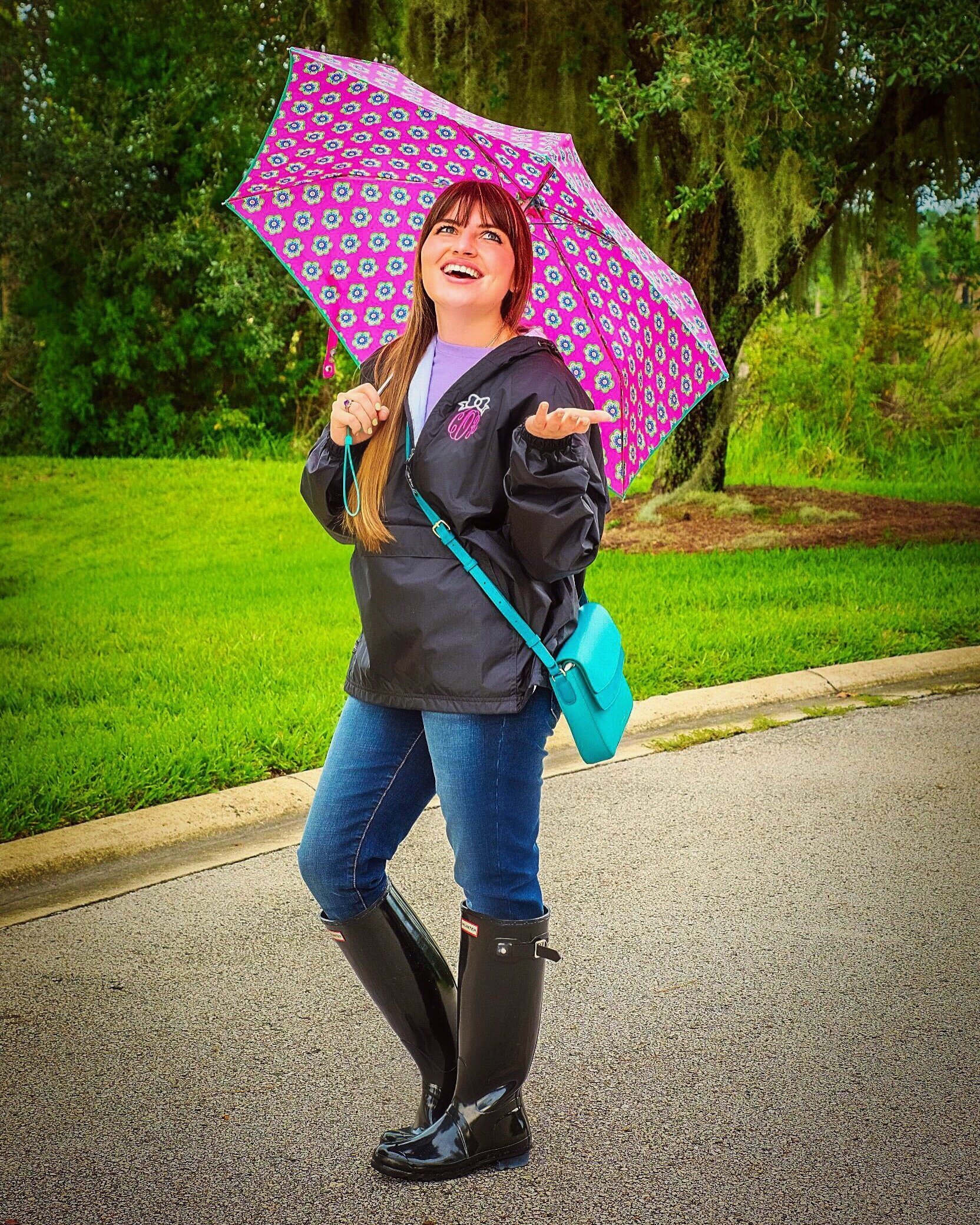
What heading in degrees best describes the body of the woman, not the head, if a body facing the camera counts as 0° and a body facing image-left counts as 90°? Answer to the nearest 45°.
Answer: approximately 45°
